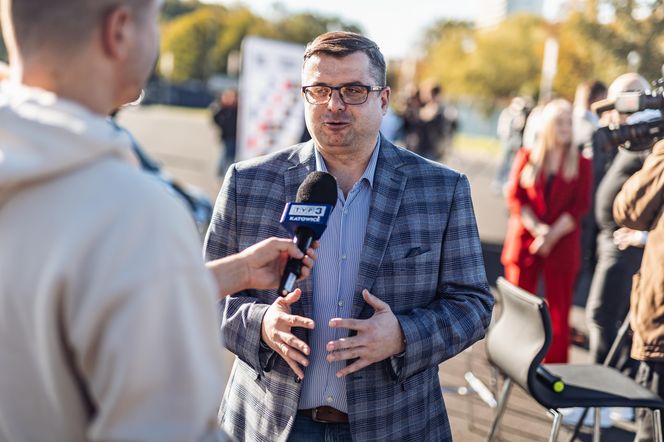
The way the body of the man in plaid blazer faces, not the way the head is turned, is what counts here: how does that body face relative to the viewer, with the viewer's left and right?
facing the viewer

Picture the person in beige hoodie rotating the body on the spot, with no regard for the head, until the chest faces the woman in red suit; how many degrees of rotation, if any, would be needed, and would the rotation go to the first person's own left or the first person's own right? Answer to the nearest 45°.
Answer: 0° — they already face them

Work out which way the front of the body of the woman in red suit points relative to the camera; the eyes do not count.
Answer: toward the camera

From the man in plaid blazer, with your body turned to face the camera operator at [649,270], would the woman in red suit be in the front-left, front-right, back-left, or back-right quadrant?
front-left

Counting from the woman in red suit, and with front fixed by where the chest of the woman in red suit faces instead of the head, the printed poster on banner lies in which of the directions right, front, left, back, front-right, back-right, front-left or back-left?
back-right

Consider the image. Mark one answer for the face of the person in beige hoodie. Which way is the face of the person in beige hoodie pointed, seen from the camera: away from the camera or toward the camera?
away from the camera

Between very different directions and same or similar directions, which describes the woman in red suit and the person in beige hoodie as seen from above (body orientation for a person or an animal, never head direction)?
very different directions

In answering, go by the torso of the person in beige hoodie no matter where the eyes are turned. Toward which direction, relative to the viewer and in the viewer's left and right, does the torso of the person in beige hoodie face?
facing away from the viewer and to the right of the viewer

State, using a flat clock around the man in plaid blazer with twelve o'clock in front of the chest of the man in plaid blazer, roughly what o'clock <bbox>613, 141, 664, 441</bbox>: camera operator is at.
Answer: The camera operator is roughly at 8 o'clock from the man in plaid blazer.
